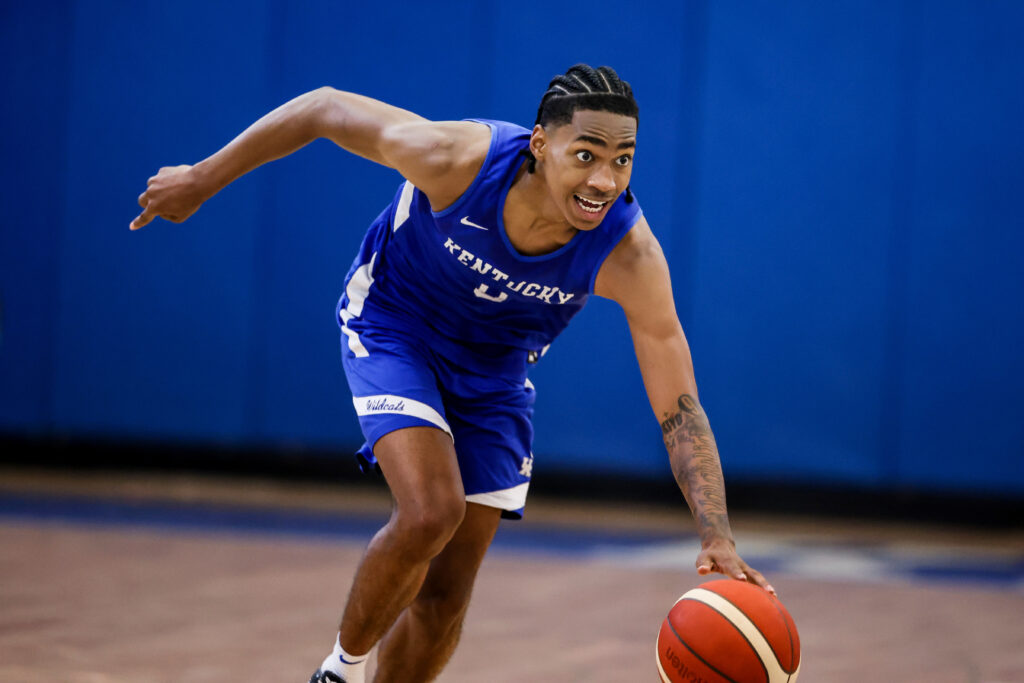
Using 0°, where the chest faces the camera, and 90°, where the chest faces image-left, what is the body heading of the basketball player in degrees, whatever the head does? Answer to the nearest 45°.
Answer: approximately 315°
